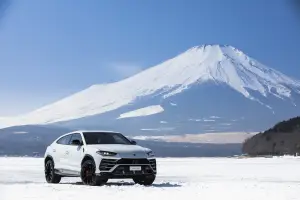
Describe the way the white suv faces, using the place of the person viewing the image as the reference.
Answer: facing the viewer and to the right of the viewer
